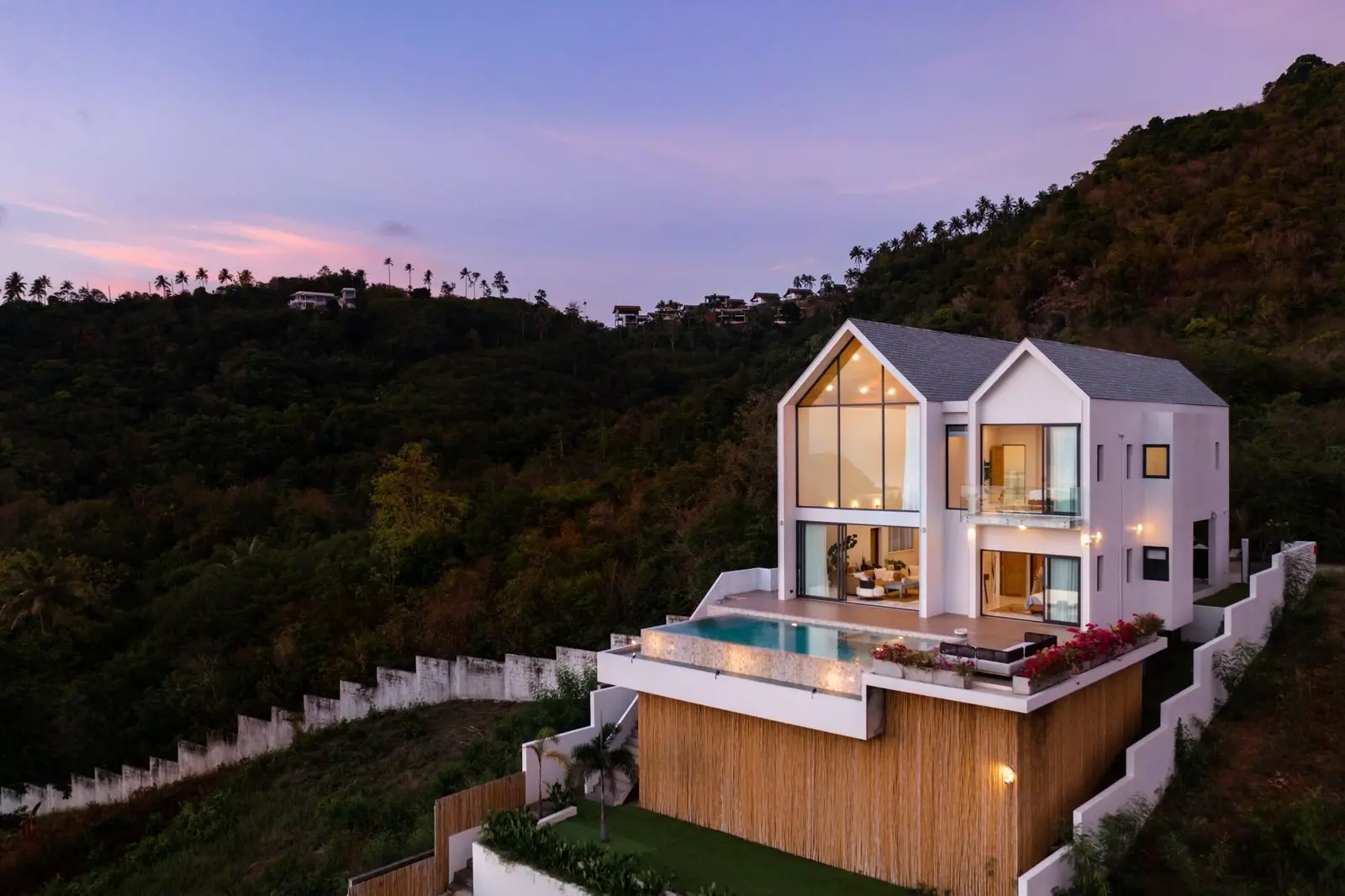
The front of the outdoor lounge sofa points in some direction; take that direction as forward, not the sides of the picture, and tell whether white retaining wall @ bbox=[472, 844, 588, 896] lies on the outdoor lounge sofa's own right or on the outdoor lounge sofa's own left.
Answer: on the outdoor lounge sofa's own left

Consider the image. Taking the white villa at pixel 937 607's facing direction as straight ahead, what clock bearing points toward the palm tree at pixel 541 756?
The palm tree is roughly at 1 o'clock from the white villa.

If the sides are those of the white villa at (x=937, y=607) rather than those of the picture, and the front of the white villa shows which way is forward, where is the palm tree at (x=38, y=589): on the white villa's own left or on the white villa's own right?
on the white villa's own right

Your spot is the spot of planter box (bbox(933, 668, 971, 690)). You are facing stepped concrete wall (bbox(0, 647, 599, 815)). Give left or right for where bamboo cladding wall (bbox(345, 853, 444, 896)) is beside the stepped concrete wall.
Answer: left

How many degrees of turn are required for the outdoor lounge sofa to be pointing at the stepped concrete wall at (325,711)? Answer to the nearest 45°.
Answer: approximately 45° to its left

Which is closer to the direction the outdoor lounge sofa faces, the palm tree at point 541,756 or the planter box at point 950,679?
the palm tree

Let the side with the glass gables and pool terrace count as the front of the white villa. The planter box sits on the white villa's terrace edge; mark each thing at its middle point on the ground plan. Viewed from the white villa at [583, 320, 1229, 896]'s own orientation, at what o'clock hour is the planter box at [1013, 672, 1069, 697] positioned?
The planter box is roughly at 10 o'clock from the white villa.

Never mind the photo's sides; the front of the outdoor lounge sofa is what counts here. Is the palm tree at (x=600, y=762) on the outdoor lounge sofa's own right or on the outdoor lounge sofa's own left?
on the outdoor lounge sofa's own left

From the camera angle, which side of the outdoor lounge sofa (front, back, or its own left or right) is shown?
back
